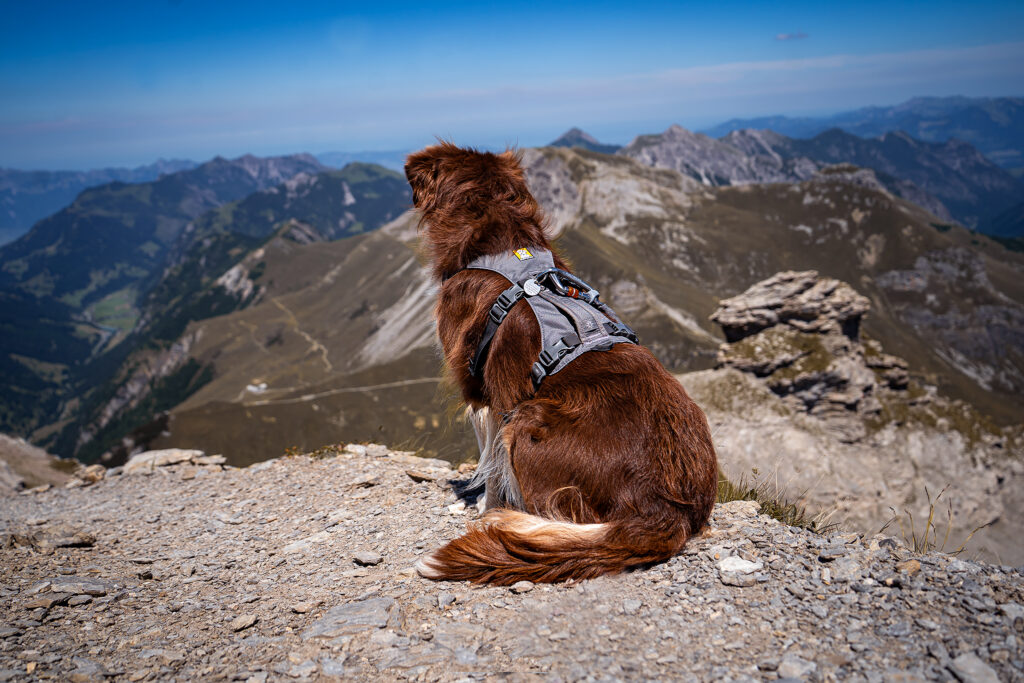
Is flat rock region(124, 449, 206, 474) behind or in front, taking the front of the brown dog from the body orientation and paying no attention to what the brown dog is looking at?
in front

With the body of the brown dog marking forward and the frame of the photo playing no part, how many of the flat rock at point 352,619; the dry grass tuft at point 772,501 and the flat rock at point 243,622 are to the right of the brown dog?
1

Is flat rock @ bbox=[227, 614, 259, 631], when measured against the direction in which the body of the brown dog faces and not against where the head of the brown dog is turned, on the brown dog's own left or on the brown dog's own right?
on the brown dog's own left

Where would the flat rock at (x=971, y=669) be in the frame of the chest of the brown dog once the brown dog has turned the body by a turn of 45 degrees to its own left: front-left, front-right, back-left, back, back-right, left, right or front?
back-left

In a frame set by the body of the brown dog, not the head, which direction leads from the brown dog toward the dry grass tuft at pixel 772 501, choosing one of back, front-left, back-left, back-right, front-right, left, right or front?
right

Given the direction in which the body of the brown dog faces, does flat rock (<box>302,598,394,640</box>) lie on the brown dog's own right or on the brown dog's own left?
on the brown dog's own left

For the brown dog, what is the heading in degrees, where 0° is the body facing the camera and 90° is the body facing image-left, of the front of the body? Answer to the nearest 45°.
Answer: approximately 135°
